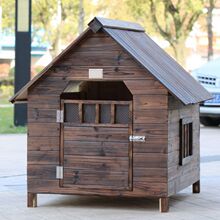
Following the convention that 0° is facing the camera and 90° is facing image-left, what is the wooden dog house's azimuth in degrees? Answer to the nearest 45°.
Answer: approximately 0°

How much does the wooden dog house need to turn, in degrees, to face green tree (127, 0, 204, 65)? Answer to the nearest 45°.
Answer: approximately 180°
